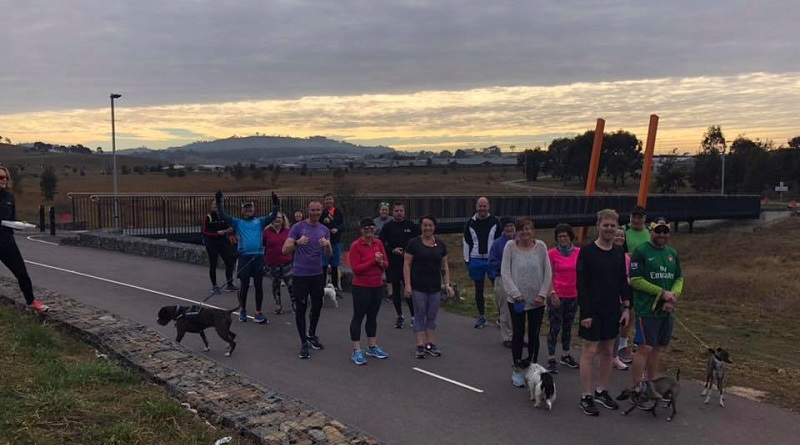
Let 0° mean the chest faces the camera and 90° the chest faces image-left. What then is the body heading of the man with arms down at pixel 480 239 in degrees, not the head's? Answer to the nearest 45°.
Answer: approximately 0°

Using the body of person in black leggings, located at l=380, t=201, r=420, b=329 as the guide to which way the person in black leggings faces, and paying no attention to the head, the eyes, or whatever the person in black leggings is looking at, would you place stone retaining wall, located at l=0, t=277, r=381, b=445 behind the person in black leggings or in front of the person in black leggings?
in front

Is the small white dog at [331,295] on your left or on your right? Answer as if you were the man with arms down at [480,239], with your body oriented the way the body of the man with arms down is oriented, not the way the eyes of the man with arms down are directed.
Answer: on your right

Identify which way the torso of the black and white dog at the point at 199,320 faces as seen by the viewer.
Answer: to the viewer's left

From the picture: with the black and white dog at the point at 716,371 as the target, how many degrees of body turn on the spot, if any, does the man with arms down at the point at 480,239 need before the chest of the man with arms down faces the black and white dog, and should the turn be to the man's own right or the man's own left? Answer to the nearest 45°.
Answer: approximately 45° to the man's own left

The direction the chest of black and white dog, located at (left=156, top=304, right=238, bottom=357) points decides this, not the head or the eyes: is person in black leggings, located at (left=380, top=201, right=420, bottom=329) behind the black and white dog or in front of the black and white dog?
behind

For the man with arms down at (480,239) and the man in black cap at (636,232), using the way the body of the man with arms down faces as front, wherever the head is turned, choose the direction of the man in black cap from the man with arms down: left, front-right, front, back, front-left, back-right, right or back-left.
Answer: front-left

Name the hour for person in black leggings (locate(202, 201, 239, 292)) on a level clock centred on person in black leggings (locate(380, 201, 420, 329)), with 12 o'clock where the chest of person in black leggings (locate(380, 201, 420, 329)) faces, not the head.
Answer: person in black leggings (locate(202, 201, 239, 292)) is roughly at 4 o'clock from person in black leggings (locate(380, 201, 420, 329)).
